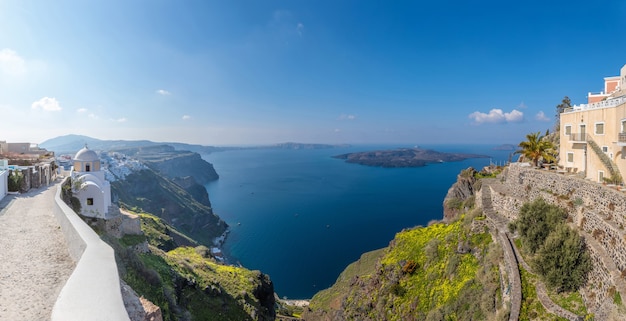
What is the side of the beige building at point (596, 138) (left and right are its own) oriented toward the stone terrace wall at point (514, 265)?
front

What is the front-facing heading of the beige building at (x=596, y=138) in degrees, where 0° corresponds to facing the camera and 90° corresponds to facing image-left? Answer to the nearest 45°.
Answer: approximately 45°

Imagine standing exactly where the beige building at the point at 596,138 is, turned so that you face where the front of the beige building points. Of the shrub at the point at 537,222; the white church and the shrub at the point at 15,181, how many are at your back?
0

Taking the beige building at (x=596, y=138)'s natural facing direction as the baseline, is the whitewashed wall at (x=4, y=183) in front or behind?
in front

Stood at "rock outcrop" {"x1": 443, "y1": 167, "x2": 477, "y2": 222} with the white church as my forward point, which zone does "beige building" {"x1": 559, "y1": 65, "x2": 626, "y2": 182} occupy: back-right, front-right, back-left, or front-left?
front-left

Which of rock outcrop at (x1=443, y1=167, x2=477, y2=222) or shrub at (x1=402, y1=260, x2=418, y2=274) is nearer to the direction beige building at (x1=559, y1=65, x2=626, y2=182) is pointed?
the shrub

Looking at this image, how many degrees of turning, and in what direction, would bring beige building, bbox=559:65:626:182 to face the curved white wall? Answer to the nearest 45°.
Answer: approximately 45° to its left

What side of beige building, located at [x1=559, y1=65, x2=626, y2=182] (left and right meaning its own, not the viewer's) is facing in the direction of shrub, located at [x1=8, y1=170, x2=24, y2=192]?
front

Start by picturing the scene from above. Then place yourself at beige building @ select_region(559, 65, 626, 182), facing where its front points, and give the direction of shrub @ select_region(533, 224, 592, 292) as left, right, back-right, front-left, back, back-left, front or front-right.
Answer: front-left
